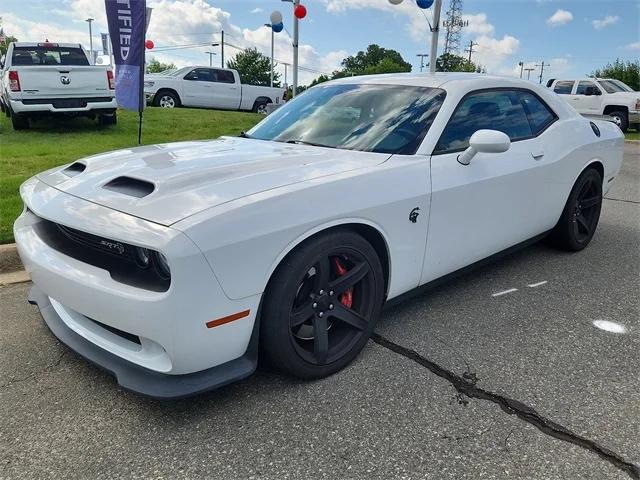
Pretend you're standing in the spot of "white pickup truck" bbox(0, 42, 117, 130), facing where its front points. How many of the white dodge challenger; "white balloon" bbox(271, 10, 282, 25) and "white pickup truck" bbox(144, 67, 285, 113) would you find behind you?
1

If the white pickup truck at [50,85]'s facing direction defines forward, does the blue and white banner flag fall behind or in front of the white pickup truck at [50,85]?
behind

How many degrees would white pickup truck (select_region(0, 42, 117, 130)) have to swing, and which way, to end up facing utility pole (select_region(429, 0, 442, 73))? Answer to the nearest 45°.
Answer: approximately 90° to its right

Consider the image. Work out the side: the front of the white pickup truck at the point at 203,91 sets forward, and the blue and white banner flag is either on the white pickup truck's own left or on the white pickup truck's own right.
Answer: on the white pickup truck's own left

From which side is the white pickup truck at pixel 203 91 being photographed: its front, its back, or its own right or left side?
left

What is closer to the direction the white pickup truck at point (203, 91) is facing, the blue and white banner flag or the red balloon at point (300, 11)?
the blue and white banner flag

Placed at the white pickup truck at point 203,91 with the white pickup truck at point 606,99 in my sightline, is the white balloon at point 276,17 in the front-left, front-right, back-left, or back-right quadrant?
front-right

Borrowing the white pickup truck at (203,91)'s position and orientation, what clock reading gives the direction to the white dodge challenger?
The white dodge challenger is roughly at 9 o'clock from the white pickup truck.

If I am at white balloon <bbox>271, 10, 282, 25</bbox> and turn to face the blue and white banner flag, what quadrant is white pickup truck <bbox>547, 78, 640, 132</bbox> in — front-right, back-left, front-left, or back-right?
back-left

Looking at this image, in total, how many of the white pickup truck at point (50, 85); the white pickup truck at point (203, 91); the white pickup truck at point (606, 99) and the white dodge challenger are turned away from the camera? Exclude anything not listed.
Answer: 1

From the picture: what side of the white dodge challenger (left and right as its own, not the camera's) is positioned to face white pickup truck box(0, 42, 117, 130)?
right

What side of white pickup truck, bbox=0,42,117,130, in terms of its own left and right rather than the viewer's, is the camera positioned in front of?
back

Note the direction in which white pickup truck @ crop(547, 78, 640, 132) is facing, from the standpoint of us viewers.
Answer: facing the viewer and to the right of the viewer
